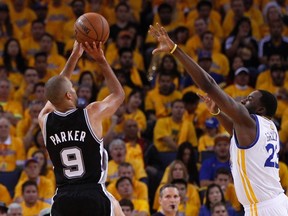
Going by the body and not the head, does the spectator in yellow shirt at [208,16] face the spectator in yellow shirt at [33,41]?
no

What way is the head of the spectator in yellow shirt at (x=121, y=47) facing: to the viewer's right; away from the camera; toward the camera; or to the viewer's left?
toward the camera

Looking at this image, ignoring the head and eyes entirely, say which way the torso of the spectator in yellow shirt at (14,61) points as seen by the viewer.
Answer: toward the camera

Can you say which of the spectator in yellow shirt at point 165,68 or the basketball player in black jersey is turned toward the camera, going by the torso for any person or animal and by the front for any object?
the spectator in yellow shirt

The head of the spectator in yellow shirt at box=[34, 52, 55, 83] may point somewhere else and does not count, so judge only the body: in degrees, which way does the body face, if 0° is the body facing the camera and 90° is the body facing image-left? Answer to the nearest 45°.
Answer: approximately 0°

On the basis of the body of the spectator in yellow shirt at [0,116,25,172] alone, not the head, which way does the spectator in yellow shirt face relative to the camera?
toward the camera

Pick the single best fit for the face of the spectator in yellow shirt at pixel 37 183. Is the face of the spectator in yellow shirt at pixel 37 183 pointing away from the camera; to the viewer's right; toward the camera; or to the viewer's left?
toward the camera

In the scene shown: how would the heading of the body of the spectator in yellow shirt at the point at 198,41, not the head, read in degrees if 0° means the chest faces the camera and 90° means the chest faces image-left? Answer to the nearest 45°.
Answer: approximately 0°

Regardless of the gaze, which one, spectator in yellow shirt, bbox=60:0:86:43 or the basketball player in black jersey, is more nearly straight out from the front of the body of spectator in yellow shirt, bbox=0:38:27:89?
the basketball player in black jersey

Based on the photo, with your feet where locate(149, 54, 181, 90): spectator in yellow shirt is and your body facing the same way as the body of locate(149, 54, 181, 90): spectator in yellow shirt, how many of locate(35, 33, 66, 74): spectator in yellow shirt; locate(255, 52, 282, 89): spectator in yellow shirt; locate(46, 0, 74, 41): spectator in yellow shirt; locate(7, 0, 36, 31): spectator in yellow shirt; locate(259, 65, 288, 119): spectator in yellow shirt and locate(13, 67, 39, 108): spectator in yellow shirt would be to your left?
2

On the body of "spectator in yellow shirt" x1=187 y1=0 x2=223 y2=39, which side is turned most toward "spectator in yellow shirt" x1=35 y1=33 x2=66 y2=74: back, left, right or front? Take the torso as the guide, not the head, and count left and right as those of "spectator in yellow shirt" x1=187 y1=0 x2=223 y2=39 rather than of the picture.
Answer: right

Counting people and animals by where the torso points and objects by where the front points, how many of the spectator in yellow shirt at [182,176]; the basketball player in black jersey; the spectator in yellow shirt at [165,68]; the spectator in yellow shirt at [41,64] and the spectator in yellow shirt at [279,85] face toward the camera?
4

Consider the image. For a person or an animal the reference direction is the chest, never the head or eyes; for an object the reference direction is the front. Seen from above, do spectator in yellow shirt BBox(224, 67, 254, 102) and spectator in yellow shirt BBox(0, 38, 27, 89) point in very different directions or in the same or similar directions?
same or similar directions

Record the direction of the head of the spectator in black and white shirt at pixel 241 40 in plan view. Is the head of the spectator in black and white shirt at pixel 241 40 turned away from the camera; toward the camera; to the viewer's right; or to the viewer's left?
toward the camera

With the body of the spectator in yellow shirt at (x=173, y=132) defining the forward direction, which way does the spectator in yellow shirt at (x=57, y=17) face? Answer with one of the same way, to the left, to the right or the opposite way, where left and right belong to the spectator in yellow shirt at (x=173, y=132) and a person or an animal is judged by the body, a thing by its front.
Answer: the same way
